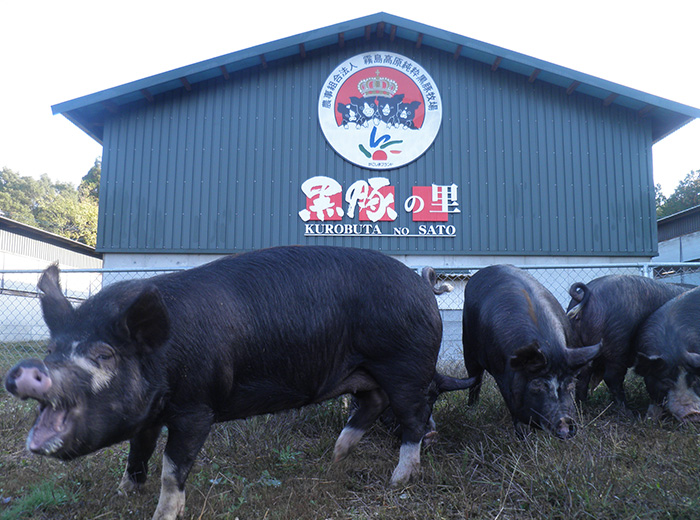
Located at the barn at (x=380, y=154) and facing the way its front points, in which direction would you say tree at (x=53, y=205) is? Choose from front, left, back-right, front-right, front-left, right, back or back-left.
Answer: back-right

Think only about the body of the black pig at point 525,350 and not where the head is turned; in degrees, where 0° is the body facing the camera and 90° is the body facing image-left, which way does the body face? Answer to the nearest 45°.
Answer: approximately 315°

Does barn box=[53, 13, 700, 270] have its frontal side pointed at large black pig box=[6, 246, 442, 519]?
yes

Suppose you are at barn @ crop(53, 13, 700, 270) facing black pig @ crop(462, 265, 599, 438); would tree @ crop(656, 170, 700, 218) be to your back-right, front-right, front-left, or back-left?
back-left

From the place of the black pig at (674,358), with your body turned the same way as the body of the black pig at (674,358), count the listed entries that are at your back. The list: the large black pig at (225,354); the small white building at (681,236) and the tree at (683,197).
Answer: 2

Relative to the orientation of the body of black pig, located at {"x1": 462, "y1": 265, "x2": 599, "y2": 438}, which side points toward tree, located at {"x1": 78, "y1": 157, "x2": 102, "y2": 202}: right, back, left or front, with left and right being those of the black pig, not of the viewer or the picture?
back

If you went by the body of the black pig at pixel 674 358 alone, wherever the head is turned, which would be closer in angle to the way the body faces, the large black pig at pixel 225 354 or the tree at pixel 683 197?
the large black pig

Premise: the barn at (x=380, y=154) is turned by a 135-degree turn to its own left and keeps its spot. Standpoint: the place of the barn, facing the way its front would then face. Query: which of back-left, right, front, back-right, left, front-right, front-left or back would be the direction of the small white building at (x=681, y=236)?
front

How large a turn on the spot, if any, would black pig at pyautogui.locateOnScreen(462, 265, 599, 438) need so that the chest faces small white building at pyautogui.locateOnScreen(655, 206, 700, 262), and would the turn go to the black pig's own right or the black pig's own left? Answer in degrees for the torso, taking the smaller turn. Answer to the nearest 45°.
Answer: approximately 135° to the black pig's own left

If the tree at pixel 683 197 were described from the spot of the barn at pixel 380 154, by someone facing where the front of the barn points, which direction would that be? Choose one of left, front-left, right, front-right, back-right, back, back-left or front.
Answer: back-left

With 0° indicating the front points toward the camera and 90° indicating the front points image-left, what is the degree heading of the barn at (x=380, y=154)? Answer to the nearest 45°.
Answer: approximately 0°

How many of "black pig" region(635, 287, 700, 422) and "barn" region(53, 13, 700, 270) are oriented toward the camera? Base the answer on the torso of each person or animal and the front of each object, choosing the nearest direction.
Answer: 2

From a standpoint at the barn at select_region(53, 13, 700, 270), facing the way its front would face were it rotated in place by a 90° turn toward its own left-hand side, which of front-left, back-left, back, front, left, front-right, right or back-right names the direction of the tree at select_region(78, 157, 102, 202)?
back-left
